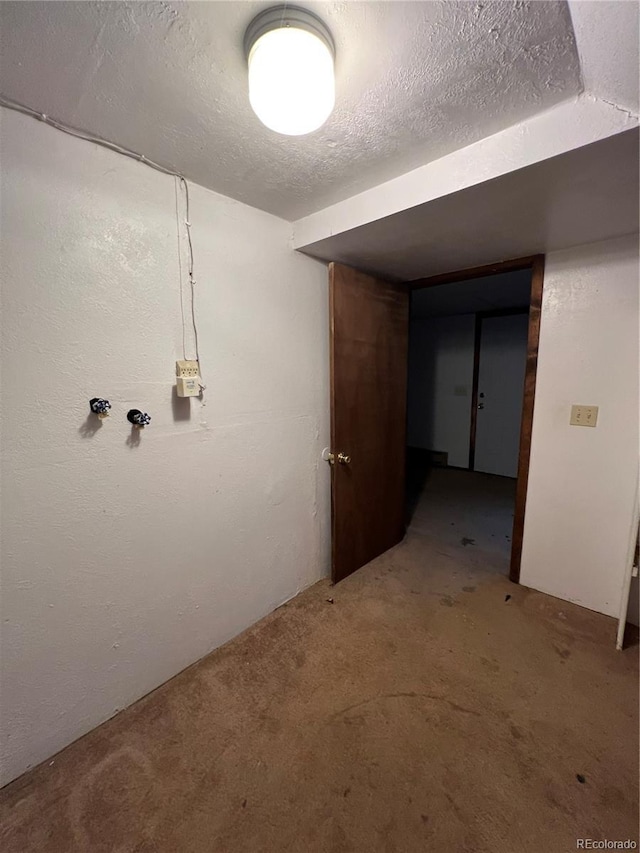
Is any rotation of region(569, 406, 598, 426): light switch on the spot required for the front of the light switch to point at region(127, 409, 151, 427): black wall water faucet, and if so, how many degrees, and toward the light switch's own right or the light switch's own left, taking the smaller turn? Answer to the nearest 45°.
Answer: approximately 45° to the light switch's own right

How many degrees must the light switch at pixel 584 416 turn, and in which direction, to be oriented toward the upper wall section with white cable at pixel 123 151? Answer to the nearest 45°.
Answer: approximately 45° to its right

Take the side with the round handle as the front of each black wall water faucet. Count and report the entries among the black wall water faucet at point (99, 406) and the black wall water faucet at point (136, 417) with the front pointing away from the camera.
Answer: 0

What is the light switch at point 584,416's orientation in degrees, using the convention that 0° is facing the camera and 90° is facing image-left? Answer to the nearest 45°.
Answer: approximately 0°

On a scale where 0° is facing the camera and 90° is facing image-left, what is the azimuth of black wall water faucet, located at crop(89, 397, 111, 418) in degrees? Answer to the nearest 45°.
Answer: approximately 315°

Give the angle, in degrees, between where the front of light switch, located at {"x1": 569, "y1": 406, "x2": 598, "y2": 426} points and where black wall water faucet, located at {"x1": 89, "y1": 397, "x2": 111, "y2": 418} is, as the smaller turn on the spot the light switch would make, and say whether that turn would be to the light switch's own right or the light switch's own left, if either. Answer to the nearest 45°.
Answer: approximately 45° to the light switch's own right

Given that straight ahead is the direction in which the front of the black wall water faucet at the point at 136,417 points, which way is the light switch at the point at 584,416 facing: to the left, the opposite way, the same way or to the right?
to the right

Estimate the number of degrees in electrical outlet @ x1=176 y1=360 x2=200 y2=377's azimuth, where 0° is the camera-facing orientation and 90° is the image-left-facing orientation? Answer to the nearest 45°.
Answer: approximately 315°
